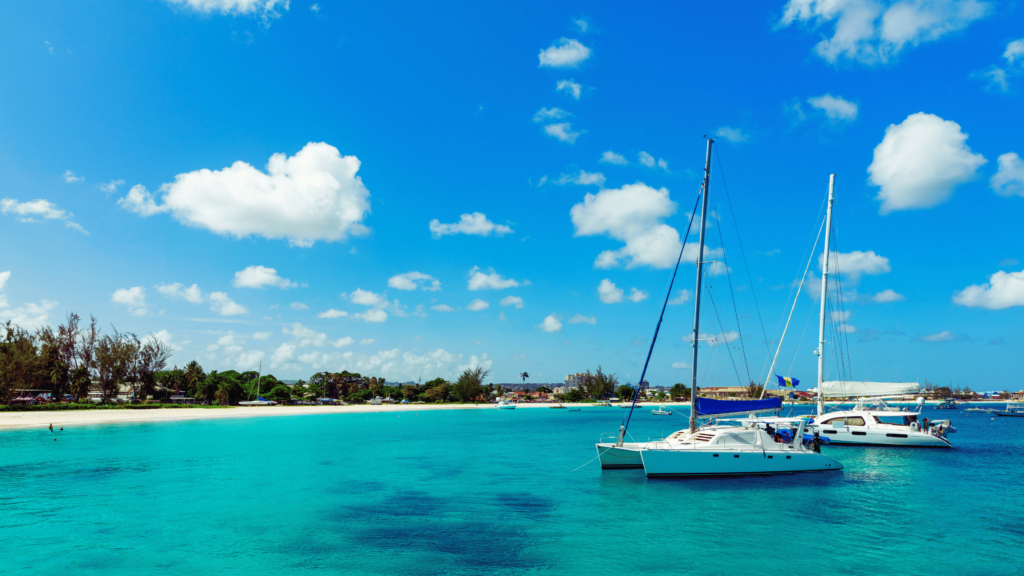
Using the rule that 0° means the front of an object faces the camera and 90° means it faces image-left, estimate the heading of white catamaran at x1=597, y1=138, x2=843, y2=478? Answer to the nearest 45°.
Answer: approximately 45°

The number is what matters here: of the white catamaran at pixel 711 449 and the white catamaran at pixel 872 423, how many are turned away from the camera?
0

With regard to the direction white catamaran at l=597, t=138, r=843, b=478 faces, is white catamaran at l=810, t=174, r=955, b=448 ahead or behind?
behind

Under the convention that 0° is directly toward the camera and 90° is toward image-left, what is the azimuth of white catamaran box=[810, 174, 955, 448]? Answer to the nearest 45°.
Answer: approximately 90°

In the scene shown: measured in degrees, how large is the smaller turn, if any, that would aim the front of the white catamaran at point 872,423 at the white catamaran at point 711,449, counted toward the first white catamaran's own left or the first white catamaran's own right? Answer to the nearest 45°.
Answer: approximately 90° to the first white catamaran's own left
